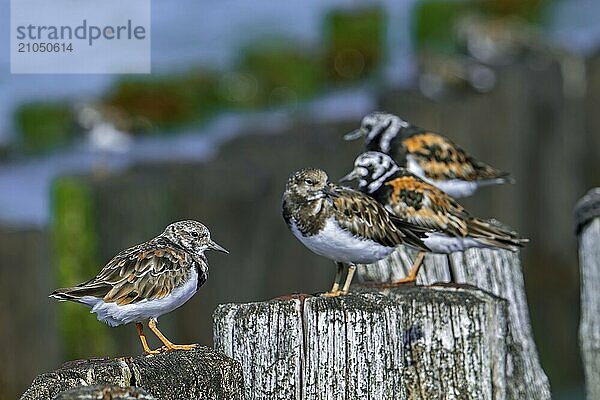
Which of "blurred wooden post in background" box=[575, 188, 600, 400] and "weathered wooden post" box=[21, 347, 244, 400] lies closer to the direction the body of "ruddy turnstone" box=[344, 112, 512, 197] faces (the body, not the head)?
the weathered wooden post

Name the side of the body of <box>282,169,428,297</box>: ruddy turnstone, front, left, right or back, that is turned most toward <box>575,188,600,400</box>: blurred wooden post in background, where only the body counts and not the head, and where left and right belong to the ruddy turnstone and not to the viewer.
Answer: back

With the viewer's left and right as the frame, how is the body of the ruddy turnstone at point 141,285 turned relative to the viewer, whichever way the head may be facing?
facing to the right of the viewer

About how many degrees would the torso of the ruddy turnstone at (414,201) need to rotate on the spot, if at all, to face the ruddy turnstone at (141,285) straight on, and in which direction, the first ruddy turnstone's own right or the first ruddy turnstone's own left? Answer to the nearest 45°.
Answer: approximately 45° to the first ruddy turnstone's own left

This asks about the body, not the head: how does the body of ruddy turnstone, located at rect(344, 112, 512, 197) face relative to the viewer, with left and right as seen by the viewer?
facing to the left of the viewer

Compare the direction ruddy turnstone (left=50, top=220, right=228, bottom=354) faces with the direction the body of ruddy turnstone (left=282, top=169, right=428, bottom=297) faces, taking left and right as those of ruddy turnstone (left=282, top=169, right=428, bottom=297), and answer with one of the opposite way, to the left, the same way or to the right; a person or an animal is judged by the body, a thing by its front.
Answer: the opposite way

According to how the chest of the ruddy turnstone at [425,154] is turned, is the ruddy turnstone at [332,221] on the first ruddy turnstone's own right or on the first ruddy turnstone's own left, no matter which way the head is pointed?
on the first ruddy turnstone's own left

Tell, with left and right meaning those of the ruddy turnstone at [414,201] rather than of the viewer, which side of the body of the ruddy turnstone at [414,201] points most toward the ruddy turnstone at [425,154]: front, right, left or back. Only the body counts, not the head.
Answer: right

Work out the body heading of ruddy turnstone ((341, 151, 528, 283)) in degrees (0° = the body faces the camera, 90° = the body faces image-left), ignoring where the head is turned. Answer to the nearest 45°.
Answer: approximately 90°

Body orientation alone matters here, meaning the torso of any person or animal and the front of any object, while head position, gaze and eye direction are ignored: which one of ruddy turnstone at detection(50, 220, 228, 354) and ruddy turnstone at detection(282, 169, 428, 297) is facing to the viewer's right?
ruddy turnstone at detection(50, 220, 228, 354)

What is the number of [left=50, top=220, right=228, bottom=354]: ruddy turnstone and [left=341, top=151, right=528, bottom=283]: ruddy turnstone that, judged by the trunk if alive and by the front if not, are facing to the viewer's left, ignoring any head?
1

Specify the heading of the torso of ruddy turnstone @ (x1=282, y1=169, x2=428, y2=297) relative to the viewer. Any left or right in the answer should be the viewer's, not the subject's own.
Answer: facing to the left of the viewer
